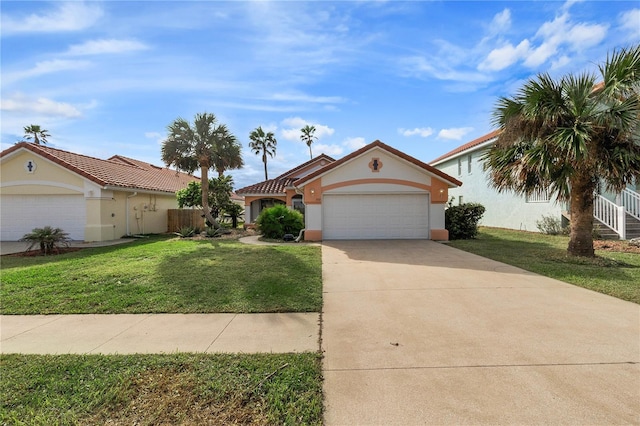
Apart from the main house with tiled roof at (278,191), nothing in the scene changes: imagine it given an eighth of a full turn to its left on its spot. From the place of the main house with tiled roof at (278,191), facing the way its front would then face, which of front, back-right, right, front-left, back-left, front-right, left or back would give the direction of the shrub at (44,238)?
right

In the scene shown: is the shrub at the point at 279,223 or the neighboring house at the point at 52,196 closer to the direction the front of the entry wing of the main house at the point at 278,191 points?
the shrub

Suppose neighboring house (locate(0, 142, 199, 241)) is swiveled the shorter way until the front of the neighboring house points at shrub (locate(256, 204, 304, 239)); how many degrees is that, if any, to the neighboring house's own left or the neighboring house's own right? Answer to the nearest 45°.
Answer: approximately 90° to the neighboring house's own left

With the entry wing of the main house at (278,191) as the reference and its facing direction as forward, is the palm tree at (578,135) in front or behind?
in front

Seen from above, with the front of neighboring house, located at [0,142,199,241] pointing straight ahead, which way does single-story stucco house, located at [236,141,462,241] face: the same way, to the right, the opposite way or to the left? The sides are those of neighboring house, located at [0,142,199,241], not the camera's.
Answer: the same way

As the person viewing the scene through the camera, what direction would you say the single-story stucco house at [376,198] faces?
facing the viewer

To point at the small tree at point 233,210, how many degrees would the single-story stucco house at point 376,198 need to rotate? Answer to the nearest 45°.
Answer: approximately 135° to its right

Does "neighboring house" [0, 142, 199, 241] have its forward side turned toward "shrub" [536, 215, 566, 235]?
no

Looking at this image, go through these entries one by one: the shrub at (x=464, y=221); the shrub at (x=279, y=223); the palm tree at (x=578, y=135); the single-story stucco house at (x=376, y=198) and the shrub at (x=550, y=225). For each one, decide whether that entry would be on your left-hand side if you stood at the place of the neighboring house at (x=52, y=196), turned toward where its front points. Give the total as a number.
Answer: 5

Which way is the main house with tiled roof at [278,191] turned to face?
toward the camera

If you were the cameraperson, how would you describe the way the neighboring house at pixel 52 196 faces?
facing the viewer and to the left of the viewer

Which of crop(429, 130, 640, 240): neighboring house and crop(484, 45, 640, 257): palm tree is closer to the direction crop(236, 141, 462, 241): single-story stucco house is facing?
the palm tree

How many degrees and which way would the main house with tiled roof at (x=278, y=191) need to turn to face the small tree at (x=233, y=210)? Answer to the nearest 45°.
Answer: approximately 90° to its right

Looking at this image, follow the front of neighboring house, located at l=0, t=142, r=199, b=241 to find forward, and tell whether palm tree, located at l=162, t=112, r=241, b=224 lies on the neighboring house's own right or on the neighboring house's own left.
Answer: on the neighboring house's own left
